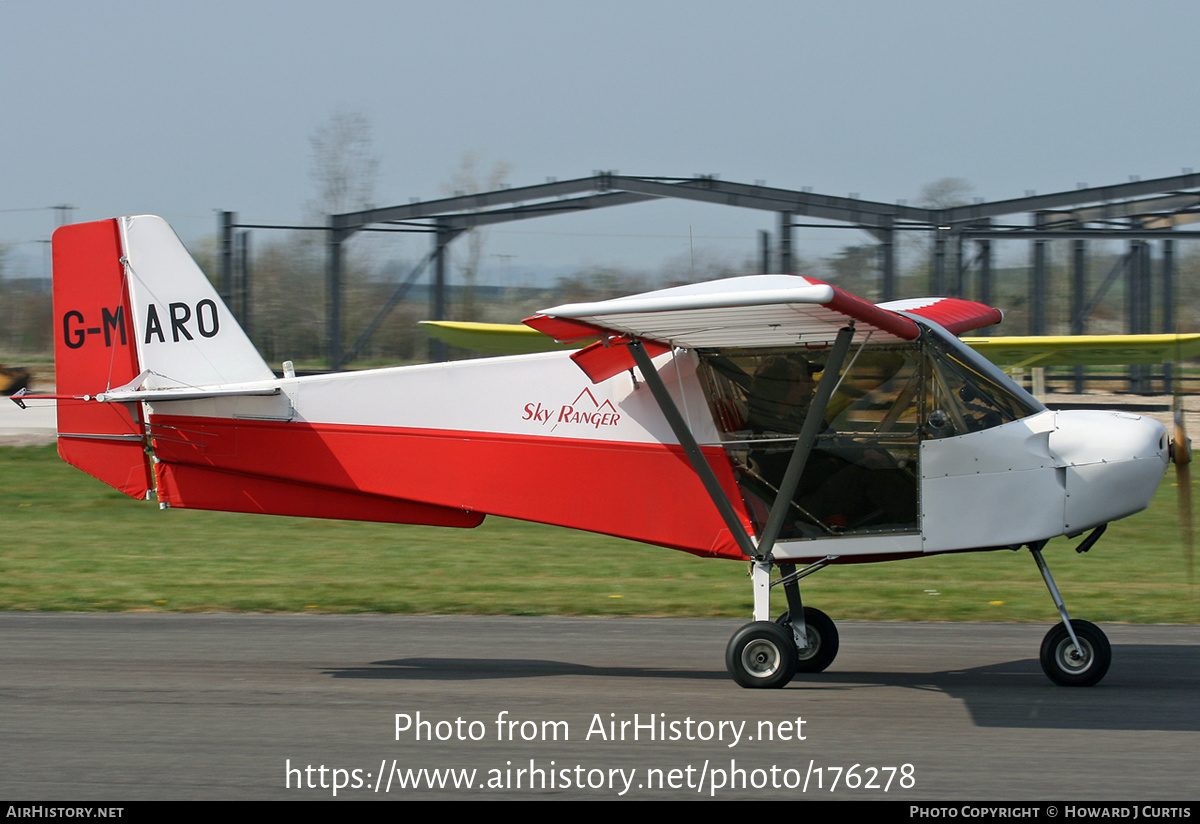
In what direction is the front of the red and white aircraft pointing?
to the viewer's right

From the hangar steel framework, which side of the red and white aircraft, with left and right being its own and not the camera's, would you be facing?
left
